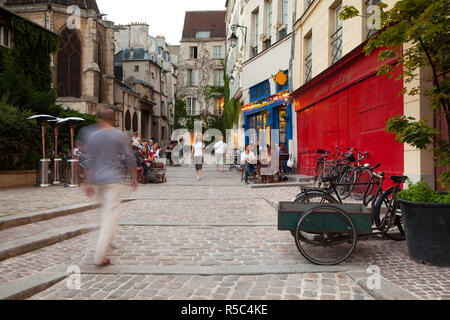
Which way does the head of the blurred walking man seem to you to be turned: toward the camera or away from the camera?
away from the camera

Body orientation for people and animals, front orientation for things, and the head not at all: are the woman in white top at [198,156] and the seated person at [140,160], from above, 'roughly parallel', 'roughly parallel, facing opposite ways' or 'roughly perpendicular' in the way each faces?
roughly perpendicular

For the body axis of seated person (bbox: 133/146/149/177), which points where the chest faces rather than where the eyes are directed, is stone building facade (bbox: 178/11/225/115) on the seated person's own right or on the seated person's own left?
on the seated person's own left

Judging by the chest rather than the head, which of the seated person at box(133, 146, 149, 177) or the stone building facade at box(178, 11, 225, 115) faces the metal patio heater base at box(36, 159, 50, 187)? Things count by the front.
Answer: the stone building facade

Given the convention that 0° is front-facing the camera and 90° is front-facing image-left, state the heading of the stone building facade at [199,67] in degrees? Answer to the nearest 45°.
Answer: approximately 0°

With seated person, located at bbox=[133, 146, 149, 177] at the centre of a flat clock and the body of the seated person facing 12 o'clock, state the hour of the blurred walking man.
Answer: The blurred walking man is roughly at 3 o'clock from the seated person.

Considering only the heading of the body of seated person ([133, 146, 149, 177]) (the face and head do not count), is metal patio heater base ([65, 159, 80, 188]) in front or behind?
behind

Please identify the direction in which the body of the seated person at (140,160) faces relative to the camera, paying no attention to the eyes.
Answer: to the viewer's right

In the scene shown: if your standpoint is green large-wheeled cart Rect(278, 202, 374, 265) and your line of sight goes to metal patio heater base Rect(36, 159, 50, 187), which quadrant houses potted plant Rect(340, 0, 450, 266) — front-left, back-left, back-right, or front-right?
back-right

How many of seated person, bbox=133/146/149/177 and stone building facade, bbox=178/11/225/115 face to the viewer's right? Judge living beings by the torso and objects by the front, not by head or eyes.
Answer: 1
